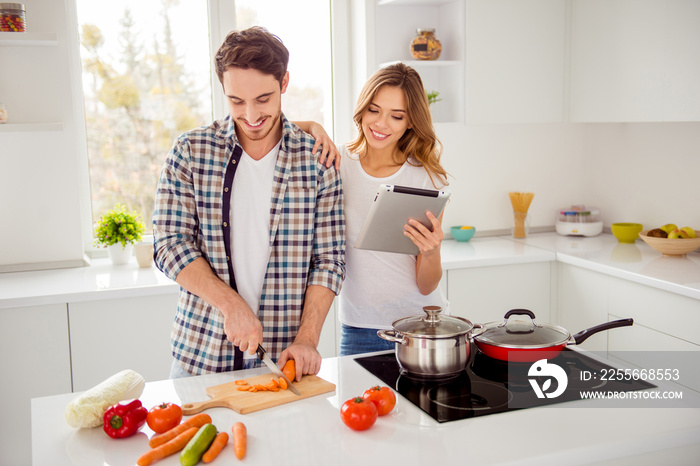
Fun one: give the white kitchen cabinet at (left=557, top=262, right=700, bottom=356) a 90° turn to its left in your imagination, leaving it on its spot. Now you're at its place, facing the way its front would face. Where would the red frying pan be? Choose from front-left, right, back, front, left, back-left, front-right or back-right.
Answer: front-right

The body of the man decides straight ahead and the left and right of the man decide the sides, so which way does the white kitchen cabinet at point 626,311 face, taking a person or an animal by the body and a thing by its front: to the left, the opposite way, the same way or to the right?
to the right

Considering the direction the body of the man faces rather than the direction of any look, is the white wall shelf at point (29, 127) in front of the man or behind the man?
behind

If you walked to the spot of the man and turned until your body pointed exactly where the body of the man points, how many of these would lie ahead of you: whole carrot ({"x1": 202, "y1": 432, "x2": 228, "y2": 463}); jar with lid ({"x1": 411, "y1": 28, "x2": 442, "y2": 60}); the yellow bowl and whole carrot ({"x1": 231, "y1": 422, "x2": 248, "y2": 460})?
2

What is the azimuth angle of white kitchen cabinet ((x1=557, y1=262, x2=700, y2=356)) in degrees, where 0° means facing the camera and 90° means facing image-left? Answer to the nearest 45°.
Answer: approximately 45°

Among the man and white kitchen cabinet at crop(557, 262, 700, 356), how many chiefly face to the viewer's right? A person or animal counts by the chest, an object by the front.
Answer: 0

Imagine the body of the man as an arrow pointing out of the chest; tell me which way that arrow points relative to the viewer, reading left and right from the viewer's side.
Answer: facing the viewer

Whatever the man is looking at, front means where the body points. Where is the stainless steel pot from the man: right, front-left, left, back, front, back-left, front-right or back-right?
front-left

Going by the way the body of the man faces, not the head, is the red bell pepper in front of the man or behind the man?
in front

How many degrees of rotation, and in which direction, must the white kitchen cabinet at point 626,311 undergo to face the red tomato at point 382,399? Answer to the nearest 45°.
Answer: approximately 45° to its left

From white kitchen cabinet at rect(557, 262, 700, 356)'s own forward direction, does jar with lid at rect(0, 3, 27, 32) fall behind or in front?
in front

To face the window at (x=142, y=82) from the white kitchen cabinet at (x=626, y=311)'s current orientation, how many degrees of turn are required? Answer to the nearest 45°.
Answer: approximately 45° to its right

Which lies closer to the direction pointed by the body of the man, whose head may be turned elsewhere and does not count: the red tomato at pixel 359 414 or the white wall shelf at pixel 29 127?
the red tomato

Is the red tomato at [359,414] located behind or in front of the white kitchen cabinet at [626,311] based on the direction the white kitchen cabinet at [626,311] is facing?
in front

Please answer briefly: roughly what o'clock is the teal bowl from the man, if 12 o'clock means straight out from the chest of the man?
The teal bowl is roughly at 7 o'clock from the man.
